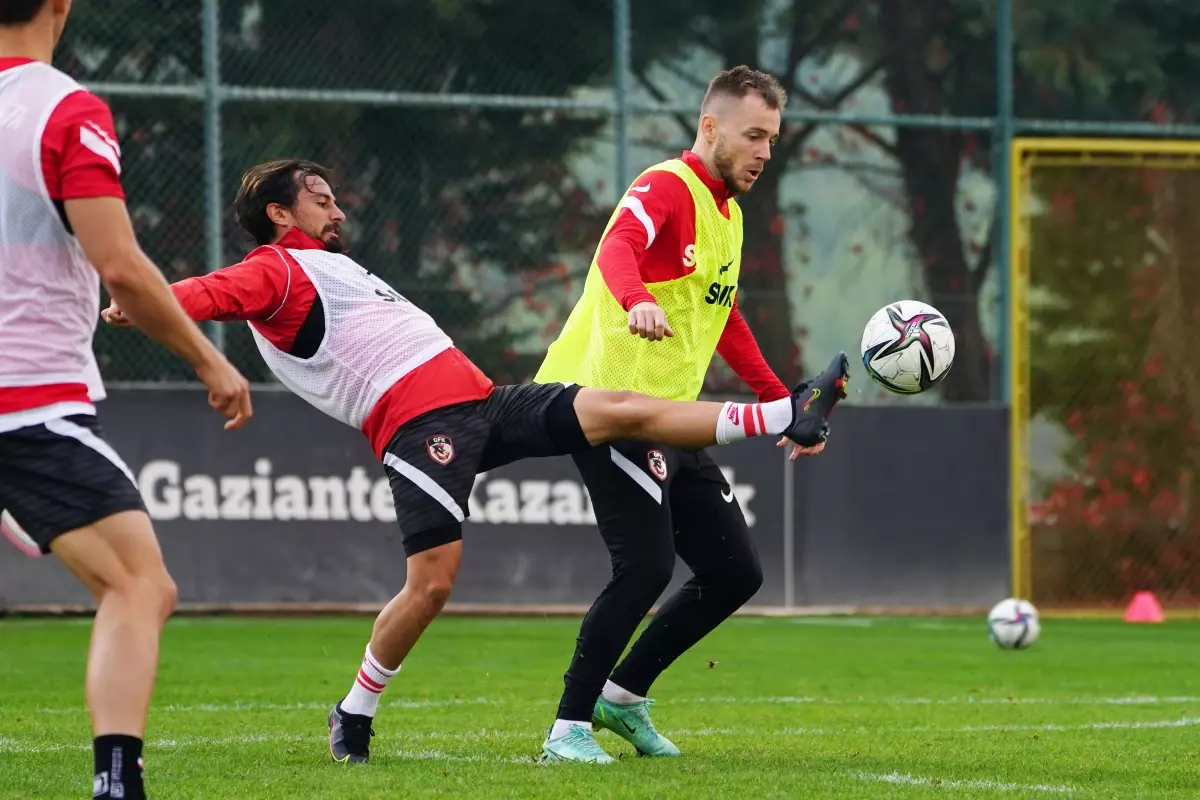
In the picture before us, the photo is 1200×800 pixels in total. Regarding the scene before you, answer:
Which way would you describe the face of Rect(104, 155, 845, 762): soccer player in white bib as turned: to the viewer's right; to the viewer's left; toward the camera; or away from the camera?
to the viewer's right

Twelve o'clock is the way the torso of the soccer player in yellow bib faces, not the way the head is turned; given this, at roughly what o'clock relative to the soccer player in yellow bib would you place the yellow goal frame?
The yellow goal frame is roughly at 8 o'clock from the soccer player in yellow bib.

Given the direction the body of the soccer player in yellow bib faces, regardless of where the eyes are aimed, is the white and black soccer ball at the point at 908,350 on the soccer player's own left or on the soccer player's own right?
on the soccer player's own left

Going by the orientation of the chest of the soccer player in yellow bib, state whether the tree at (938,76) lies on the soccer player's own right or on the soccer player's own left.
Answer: on the soccer player's own left

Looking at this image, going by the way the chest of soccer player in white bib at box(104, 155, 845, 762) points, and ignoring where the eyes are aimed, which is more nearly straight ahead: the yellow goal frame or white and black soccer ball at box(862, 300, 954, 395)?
the white and black soccer ball

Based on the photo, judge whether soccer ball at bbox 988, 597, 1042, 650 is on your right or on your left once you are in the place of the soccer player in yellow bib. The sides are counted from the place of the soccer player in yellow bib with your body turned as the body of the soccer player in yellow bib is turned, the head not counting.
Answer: on your left

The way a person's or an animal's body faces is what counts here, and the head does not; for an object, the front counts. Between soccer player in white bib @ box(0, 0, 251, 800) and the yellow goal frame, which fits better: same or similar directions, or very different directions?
very different directions

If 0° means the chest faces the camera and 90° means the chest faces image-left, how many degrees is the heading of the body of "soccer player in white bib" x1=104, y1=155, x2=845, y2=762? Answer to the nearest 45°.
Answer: approximately 270°

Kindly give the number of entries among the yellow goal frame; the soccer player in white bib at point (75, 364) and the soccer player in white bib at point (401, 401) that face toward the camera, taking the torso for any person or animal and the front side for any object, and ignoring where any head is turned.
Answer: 1

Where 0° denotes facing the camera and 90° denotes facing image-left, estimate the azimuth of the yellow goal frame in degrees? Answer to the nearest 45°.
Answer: approximately 0°

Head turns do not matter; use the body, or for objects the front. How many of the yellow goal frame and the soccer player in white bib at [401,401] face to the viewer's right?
1

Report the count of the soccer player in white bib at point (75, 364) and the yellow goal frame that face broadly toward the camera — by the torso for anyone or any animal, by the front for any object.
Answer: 1

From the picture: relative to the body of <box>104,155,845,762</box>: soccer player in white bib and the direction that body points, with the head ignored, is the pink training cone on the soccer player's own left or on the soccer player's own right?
on the soccer player's own left
